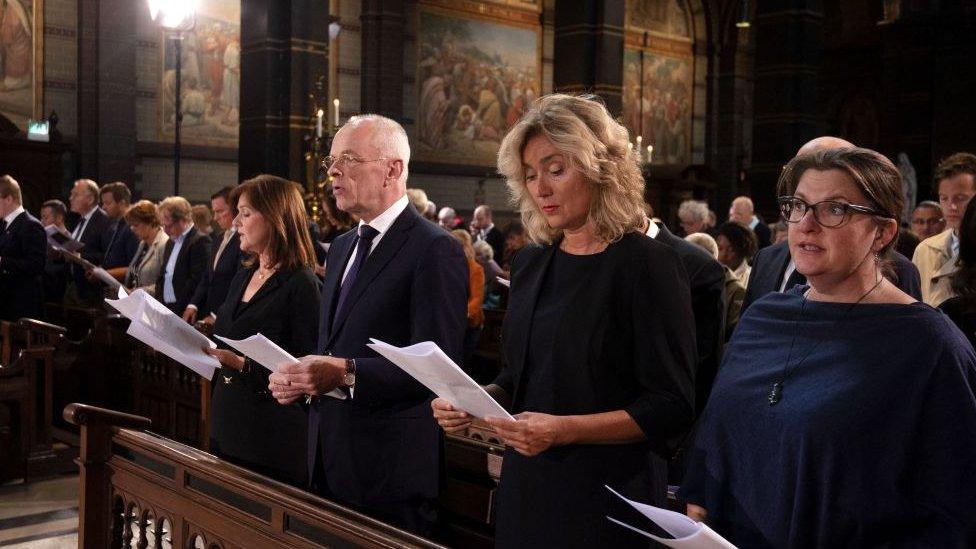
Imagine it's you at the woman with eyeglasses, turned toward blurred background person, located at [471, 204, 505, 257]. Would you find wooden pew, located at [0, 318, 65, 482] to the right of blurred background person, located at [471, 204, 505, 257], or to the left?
left

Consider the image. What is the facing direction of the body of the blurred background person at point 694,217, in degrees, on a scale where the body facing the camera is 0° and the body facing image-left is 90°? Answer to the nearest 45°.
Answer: approximately 45°

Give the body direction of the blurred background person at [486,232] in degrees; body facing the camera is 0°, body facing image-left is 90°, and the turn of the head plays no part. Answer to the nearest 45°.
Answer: approximately 45°

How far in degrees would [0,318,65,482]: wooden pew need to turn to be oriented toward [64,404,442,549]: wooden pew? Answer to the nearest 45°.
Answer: approximately 45° to its left

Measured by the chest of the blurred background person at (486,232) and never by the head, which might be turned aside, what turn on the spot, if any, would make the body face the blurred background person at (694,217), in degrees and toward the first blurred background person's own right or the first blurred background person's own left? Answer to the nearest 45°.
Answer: approximately 90° to the first blurred background person's own left

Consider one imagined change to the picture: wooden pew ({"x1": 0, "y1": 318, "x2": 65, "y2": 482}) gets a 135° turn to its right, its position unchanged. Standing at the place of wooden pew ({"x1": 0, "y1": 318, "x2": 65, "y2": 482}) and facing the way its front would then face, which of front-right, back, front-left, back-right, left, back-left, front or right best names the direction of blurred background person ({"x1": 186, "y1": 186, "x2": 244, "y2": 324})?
front

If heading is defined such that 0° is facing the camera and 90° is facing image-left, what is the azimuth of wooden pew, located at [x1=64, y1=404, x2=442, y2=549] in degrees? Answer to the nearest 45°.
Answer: approximately 45°

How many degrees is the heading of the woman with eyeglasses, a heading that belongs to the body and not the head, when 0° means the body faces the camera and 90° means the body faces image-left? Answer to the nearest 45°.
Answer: approximately 45°

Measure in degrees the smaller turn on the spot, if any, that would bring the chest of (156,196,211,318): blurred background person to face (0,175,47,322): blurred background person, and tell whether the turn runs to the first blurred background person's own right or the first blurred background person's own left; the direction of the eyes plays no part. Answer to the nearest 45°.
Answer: approximately 90° to the first blurred background person's own right
